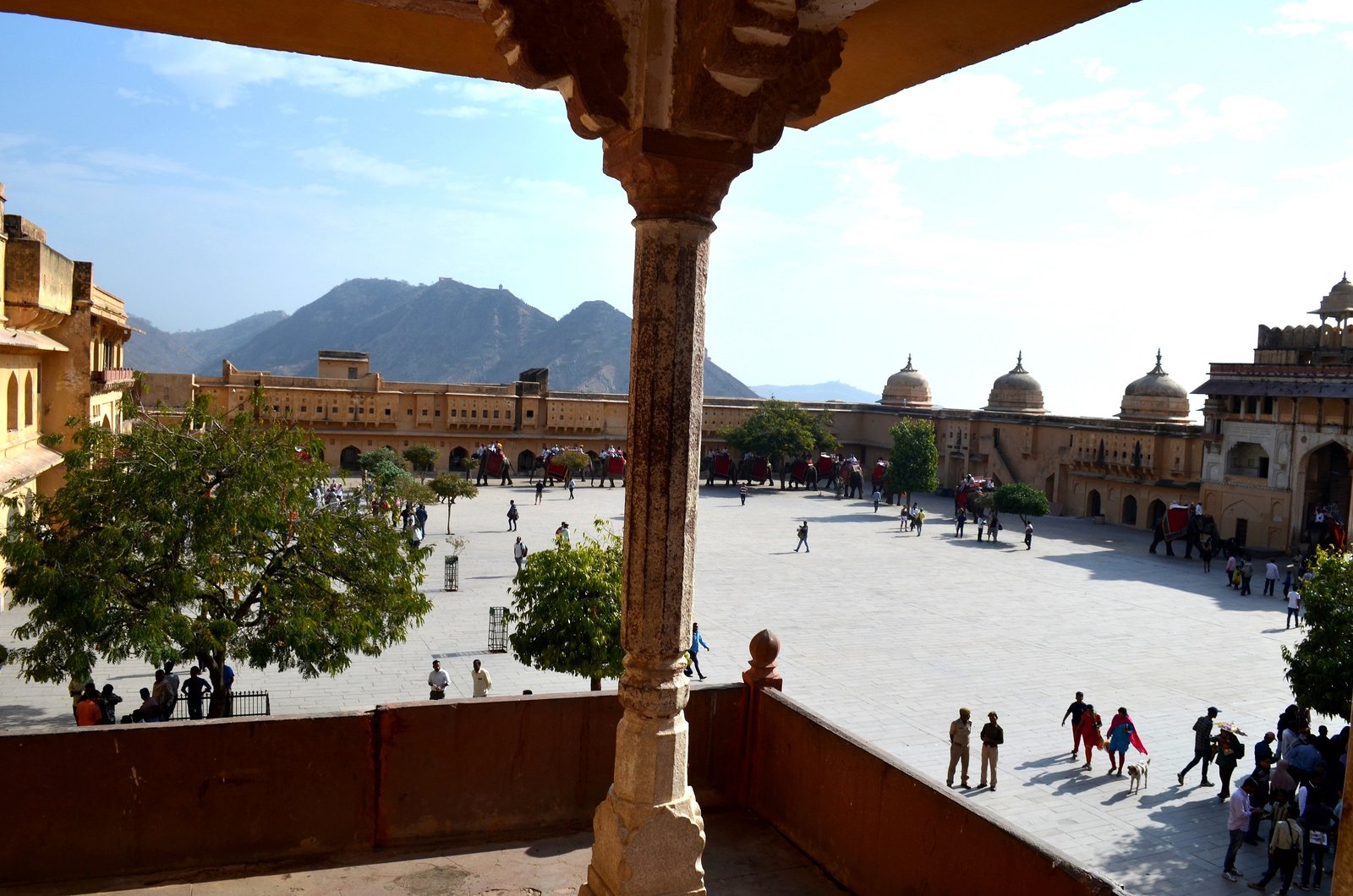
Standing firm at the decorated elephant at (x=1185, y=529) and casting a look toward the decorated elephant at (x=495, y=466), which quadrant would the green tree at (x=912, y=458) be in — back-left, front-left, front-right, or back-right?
front-right

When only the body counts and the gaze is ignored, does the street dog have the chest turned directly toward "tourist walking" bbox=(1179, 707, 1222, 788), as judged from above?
no

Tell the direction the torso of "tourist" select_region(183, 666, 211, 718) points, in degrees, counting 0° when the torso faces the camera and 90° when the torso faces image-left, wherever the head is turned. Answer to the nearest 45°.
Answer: approximately 180°

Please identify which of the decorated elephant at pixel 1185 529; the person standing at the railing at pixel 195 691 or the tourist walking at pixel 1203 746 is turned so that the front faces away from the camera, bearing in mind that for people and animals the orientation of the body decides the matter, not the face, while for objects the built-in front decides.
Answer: the person standing at the railing at pixel 195 691

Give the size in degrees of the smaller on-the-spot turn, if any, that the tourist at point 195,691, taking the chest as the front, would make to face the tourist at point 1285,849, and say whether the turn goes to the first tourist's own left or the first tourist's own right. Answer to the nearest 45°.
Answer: approximately 135° to the first tourist's own right

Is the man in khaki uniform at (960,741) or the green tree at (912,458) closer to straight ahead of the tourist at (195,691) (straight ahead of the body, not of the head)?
the green tree

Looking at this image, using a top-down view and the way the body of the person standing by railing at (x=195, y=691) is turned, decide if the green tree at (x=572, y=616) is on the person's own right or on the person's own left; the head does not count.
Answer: on the person's own right

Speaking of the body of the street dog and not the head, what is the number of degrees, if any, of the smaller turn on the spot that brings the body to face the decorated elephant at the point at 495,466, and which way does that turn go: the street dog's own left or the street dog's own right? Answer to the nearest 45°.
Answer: approximately 90° to the street dog's own right

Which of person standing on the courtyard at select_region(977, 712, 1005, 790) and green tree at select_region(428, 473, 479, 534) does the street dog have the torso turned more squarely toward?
the person standing on the courtyard
